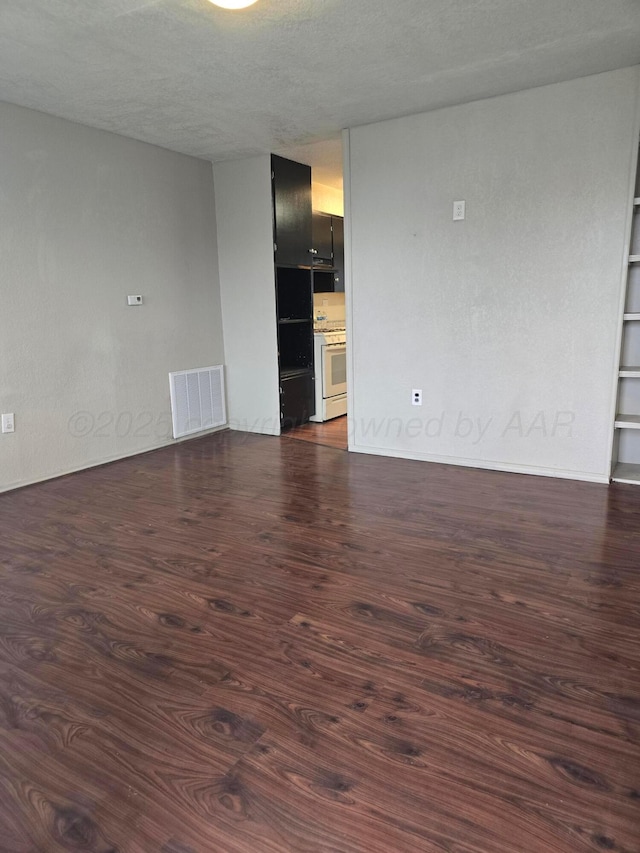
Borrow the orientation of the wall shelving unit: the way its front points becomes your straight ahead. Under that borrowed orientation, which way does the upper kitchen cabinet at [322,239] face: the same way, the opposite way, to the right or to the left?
to the left

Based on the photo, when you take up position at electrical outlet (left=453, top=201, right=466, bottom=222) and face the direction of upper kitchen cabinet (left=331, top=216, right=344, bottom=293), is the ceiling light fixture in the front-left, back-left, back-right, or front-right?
back-left

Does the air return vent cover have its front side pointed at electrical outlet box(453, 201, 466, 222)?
yes

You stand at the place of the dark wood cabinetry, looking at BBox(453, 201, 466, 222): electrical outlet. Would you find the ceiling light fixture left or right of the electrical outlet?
right

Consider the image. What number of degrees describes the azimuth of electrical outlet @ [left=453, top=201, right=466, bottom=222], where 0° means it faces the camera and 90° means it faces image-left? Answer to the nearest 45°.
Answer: approximately 0°

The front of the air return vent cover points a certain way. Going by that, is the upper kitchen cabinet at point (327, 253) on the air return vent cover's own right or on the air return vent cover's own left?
on the air return vent cover's own left

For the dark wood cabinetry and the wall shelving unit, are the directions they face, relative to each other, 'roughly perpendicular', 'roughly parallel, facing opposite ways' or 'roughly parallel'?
roughly perpendicular
